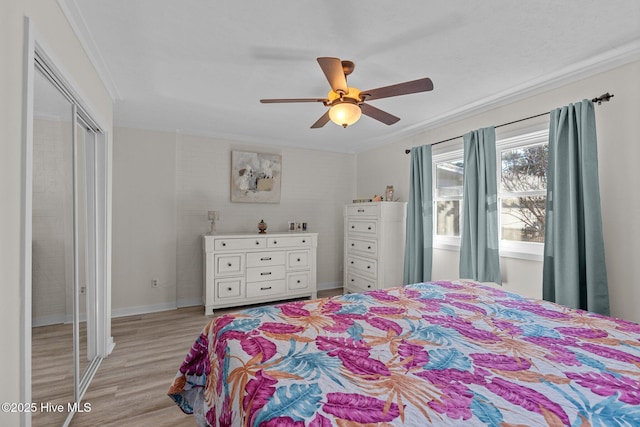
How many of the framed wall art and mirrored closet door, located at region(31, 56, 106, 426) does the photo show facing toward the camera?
1

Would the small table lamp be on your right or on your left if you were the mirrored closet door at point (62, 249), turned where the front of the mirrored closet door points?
on your left

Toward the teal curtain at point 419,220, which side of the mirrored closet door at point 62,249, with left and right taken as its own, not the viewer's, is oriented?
front

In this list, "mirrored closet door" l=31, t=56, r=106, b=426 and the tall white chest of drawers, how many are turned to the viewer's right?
1

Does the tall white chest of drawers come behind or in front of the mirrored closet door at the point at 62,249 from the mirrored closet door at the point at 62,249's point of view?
in front

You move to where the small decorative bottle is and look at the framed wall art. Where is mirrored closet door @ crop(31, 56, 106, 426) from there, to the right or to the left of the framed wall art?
left

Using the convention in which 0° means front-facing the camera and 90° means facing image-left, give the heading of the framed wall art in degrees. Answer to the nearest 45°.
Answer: approximately 0°

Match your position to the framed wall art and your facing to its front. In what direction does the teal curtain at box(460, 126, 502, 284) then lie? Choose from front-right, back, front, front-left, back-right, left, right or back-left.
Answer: front-left

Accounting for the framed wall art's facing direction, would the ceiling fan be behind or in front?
in front

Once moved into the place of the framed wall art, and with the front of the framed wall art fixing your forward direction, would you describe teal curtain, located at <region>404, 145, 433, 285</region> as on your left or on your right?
on your left

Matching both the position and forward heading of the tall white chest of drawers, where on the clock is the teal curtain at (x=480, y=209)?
The teal curtain is roughly at 9 o'clock from the tall white chest of drawers.

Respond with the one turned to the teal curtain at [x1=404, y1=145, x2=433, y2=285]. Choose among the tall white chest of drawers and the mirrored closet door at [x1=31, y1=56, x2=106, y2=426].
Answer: the mirrored closet door

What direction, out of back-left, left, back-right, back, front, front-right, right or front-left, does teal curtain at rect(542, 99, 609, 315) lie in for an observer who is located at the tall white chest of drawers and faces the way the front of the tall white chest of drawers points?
left

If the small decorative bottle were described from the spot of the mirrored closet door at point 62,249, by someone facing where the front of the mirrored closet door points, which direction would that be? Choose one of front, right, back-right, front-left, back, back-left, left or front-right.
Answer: front

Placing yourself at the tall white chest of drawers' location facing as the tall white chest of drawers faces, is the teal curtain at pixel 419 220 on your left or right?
on your left

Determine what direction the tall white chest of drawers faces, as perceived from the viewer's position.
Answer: facing the viewer and to the left of the viewer

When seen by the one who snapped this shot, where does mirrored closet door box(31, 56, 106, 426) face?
facing to the right of the viewer
